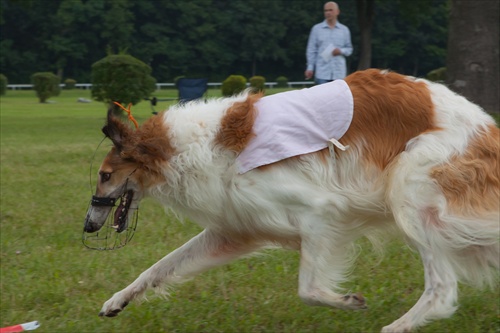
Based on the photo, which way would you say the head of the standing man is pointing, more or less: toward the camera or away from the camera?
toward the camera

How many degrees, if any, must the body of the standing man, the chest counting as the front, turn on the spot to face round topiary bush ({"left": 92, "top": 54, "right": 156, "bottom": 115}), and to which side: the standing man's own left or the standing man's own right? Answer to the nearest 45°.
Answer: approximately 135° to the standing man's own right

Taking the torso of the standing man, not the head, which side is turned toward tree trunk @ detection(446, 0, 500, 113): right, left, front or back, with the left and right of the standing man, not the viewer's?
left

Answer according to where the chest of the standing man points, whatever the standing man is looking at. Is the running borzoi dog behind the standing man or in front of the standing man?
in front

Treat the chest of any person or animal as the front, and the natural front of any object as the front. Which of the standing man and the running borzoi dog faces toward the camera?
the standing man

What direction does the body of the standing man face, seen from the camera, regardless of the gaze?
toward the camera

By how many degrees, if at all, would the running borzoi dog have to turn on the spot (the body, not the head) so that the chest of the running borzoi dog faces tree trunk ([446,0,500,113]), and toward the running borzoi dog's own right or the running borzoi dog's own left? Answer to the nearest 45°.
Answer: approximately 90° to the running borzoi dog's own right

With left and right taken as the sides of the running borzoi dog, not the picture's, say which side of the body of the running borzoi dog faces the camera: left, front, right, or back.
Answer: left

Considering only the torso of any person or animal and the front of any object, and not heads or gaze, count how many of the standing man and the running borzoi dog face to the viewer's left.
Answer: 1

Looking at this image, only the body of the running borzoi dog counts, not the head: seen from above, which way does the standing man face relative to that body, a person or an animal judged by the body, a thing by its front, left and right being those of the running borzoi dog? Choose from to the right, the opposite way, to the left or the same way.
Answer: to the left
